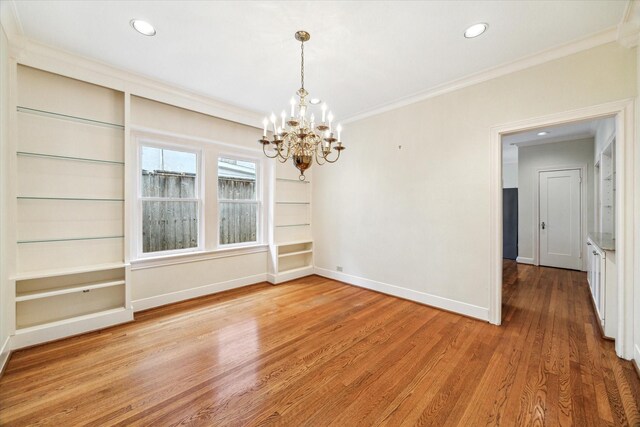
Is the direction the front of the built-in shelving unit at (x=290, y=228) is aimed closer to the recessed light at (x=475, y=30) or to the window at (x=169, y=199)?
the recessed light

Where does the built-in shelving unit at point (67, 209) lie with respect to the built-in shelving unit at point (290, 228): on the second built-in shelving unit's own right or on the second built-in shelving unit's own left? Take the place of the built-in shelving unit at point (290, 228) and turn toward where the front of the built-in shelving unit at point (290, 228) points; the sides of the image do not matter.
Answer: on the second built-in shelving unit's own right

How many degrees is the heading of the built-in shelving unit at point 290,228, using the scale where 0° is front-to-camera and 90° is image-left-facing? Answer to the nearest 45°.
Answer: approximately 315°

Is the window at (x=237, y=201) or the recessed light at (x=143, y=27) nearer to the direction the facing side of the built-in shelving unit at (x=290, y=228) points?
the recessed light

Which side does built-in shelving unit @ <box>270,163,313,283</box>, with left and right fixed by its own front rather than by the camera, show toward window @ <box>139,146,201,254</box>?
right

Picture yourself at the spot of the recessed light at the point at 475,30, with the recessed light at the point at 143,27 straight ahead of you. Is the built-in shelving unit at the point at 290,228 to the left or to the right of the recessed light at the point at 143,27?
right

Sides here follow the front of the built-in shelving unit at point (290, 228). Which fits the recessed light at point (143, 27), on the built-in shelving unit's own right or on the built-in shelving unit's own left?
on the built-in shelving unit's own right

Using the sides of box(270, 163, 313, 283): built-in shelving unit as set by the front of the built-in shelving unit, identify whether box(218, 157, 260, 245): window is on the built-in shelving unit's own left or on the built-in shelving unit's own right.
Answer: on the built-in shelving unit's own right

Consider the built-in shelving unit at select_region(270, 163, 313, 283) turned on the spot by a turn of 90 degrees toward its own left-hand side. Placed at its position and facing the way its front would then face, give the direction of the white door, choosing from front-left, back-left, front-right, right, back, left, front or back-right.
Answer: front-right

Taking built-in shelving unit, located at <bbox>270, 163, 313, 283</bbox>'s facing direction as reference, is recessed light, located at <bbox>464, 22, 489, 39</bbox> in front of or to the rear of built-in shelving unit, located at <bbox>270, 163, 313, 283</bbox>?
in front
